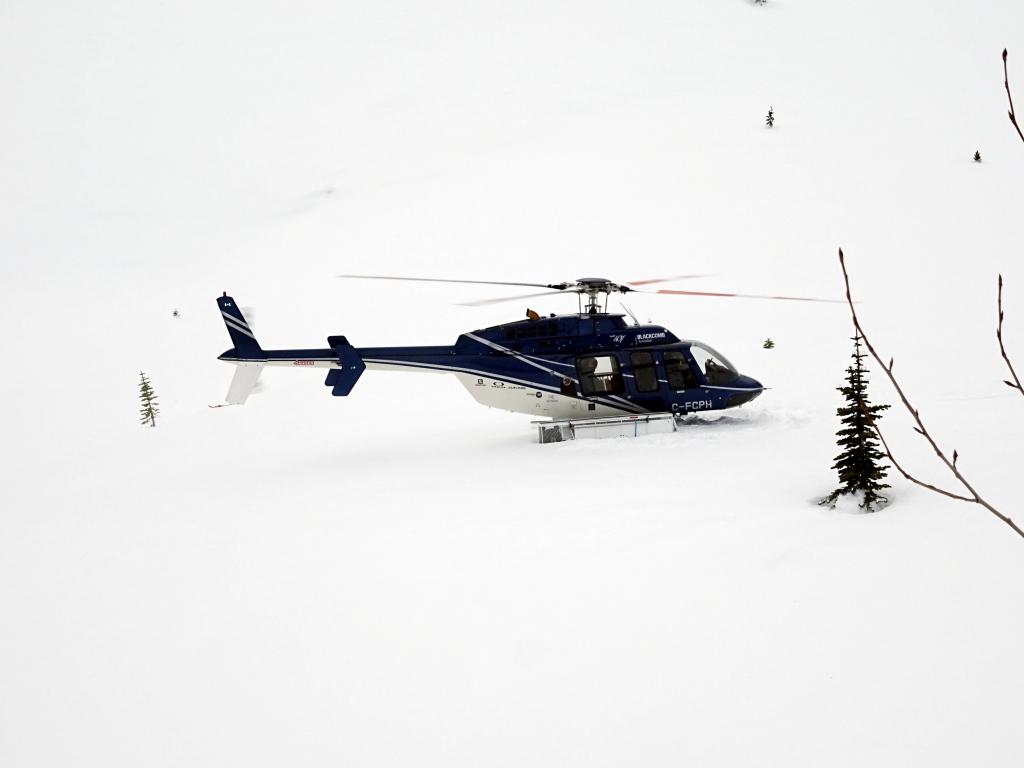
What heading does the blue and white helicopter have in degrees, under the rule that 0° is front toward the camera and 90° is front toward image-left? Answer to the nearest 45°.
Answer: approximately 270°

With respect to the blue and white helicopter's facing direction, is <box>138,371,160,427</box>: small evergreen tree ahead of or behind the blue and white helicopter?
behind

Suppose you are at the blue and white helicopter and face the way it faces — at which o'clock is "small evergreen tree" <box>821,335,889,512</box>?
The small evergreen tree is roughly at 2 o'clock from the blue and white helicopter.
